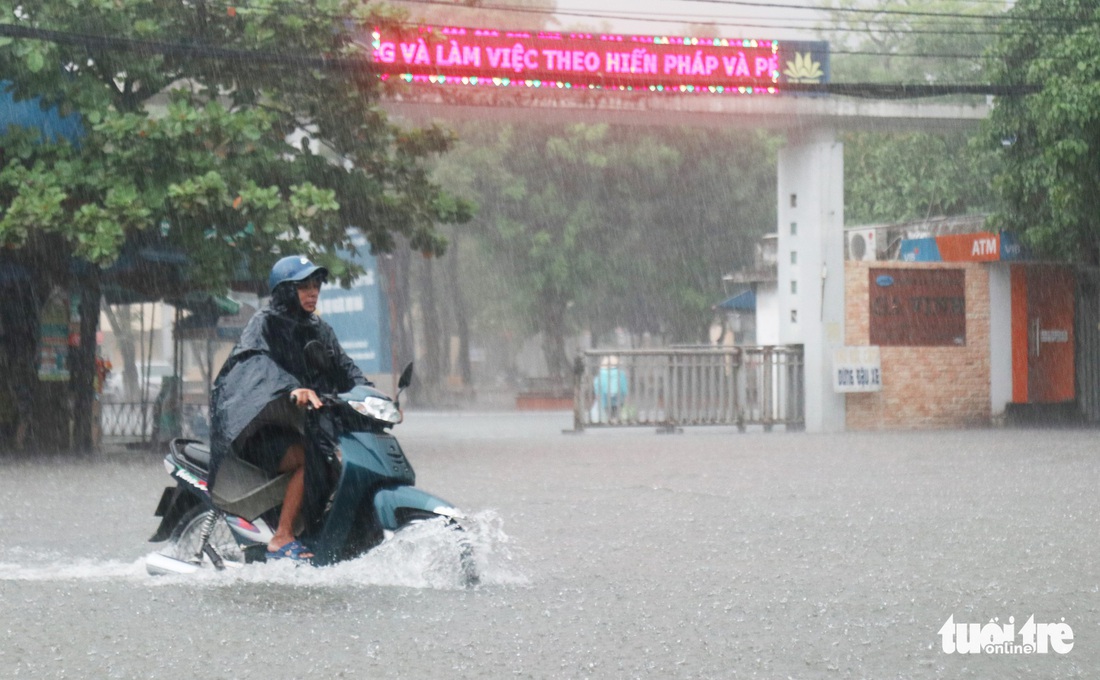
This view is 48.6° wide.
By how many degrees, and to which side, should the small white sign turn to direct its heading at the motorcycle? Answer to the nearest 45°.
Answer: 0° — it already faces it

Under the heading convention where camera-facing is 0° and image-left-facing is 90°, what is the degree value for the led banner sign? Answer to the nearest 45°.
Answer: approximately 0°

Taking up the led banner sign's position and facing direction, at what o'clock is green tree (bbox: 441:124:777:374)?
The green tree is roughly at 6 o'clock from the led banner sign.

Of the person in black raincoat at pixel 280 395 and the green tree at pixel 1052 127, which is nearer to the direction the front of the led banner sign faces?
the person in black raincoat

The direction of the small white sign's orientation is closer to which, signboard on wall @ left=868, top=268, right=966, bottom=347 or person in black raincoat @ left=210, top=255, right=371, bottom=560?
the person in black raincoat
